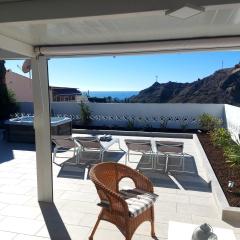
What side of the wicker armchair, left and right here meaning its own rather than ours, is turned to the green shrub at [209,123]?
left

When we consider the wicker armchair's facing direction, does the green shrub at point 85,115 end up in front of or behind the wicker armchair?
behind

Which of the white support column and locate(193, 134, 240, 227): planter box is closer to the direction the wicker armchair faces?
the planter box

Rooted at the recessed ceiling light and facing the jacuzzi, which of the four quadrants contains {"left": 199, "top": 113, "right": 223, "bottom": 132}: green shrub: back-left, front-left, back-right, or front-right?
front-right

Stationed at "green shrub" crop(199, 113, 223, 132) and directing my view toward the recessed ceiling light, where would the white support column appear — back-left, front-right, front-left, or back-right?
front-right

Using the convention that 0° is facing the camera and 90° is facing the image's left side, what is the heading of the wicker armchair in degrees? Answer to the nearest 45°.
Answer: approximately 315°

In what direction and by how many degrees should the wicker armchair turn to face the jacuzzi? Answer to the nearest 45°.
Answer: approximately 180°
